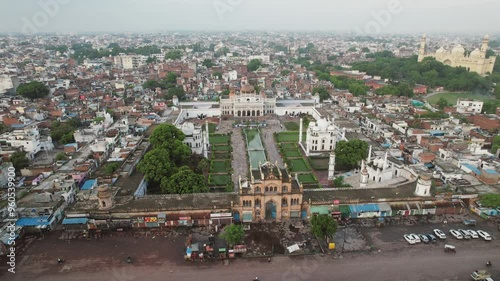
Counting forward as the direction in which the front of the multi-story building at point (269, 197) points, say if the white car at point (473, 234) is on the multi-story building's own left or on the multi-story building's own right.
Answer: on the multi-story building's own left

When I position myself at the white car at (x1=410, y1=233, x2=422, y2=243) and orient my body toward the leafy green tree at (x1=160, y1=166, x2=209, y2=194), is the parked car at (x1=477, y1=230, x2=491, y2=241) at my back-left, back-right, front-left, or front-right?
back-right

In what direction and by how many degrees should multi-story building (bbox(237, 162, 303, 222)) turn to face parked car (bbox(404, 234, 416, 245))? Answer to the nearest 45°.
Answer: approximately 90° to its left

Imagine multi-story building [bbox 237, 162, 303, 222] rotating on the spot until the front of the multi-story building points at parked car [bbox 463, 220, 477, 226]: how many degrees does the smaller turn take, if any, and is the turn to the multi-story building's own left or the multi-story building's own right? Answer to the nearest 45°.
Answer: approximately 90° to the multi-story building's own left

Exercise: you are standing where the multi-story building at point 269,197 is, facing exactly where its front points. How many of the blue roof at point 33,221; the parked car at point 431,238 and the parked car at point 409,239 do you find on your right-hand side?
1

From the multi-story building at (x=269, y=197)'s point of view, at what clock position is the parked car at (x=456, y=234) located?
The parked car is roughly at 9 o'clock from the multi-story building.

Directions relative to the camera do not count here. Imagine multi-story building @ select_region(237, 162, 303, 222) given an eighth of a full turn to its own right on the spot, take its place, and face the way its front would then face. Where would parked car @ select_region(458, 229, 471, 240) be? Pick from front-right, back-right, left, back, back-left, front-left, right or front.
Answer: back-left

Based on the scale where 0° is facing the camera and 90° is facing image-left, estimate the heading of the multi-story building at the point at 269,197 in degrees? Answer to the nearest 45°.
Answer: approximately 0°

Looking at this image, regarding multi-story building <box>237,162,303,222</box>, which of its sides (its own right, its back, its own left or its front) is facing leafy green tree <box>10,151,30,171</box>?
right

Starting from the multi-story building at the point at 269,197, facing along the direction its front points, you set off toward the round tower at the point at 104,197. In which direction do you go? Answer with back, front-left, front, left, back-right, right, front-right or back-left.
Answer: right

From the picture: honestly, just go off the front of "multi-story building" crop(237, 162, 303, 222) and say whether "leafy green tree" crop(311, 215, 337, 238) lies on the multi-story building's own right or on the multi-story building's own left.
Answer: on the multi-story building's own left

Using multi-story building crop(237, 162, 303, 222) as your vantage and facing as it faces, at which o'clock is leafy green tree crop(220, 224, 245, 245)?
The leafy green tree is roughly at 1 o'clock from the multi-story building.

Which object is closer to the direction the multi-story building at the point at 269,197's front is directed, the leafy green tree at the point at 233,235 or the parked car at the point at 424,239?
the leafy green tree
